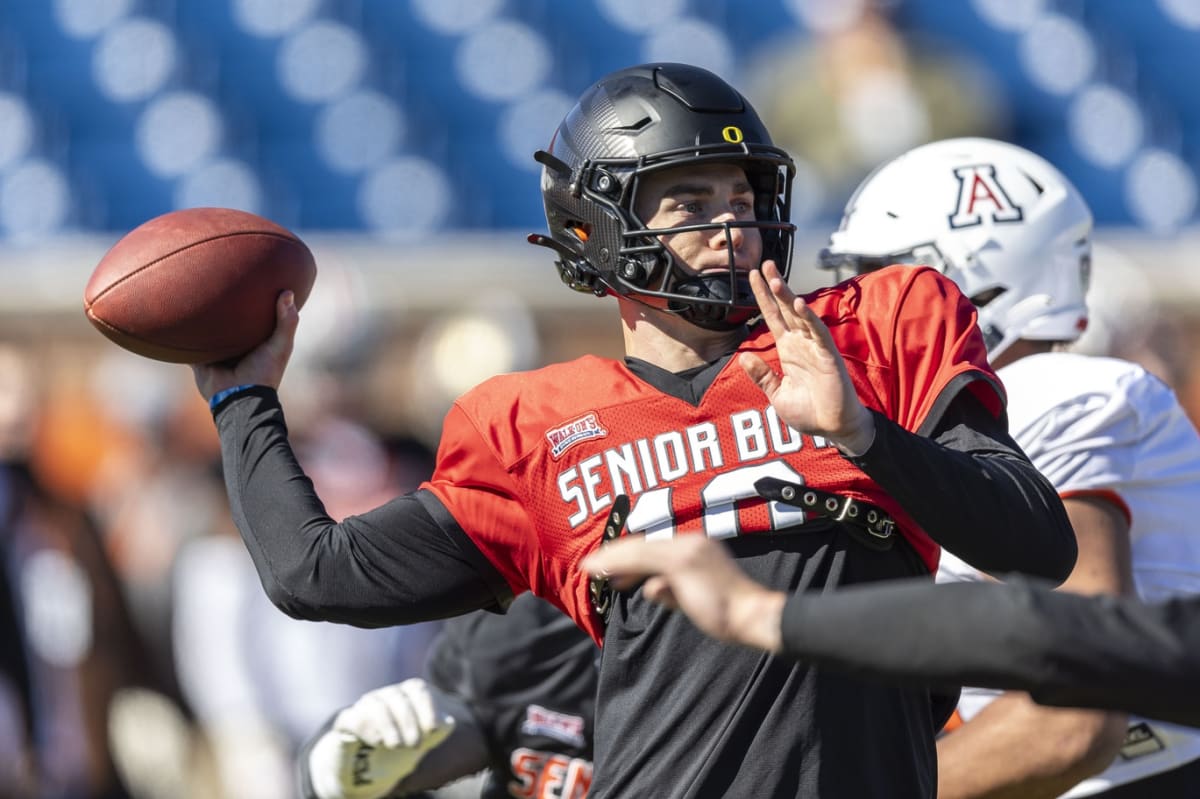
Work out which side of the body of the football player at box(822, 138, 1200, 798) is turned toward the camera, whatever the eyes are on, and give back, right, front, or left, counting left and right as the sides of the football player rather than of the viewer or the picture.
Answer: left

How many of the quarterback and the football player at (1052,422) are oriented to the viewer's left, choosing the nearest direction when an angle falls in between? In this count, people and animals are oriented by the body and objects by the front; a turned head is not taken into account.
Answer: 1

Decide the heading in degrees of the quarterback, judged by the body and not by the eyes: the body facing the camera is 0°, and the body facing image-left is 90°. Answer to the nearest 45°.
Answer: approximately 0°

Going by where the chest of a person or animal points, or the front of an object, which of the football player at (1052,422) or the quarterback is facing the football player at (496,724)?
the football player at (1052,422)

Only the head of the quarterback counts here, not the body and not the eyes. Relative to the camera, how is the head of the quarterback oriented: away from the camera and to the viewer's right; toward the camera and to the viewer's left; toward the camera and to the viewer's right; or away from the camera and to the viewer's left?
toward the camera and to the viewer's right

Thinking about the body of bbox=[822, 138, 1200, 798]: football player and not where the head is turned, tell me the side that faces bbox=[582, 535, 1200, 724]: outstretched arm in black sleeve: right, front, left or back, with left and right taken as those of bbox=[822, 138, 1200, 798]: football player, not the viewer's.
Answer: left

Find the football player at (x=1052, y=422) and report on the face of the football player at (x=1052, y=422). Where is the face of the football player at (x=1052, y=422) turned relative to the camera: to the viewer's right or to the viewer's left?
to the viewer's left

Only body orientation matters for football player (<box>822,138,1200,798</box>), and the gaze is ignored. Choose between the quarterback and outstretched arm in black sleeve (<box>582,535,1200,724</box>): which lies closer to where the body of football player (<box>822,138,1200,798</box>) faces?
the quarterback
